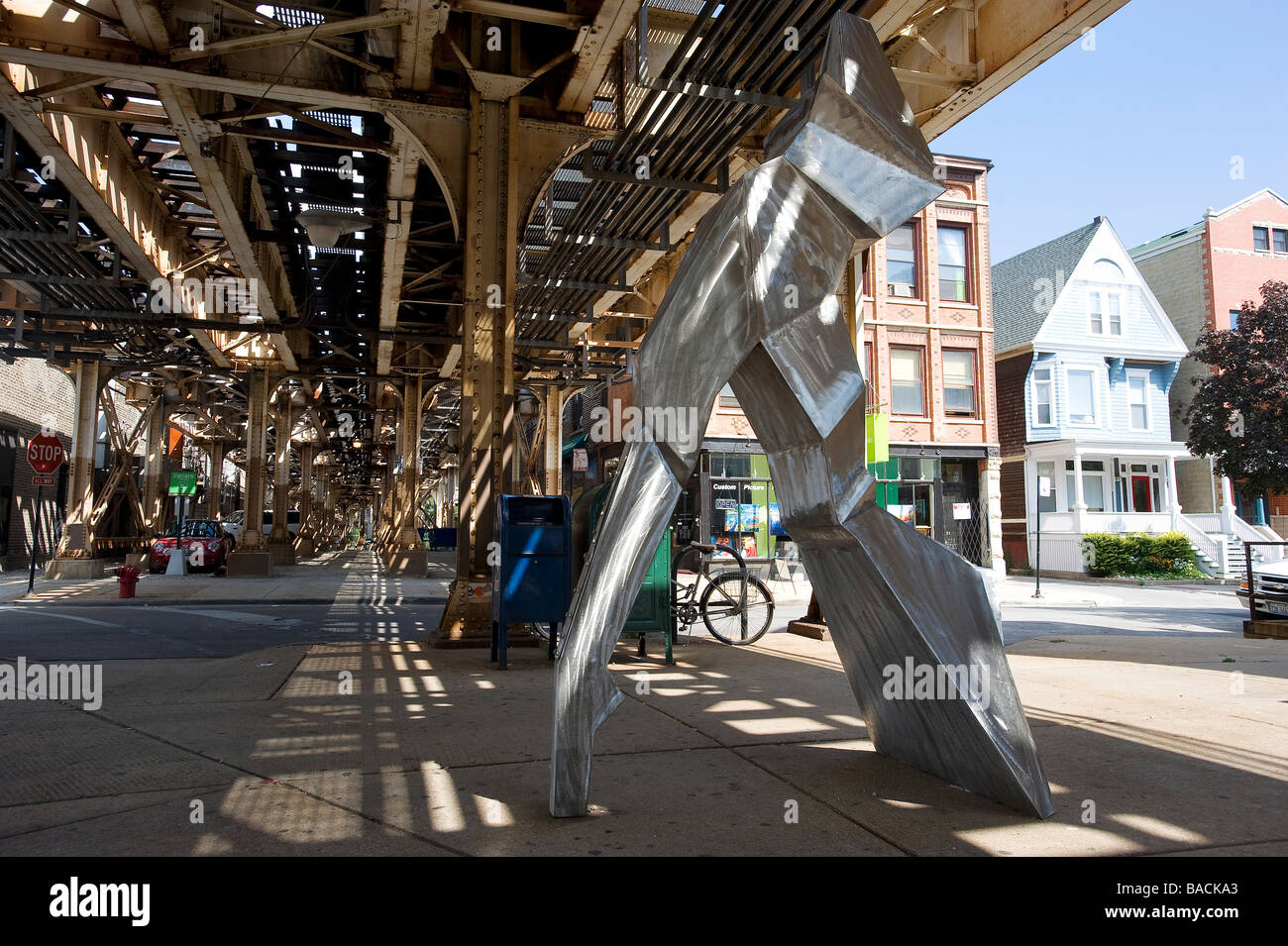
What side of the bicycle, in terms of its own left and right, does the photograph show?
left

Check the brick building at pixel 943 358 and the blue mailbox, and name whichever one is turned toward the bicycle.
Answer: the brick building

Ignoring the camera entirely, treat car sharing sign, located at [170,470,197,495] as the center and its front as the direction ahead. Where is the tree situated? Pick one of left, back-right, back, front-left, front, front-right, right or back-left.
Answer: front-left

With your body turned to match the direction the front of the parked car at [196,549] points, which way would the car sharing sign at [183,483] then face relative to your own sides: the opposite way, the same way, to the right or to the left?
the same way

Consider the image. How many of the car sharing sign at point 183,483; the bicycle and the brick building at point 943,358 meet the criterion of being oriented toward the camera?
2

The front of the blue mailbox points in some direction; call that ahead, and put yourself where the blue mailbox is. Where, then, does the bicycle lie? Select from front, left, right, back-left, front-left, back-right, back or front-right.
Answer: back-left

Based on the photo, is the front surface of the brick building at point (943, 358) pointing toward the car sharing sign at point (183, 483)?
no

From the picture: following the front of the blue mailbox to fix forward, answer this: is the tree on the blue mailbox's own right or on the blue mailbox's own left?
on the blue mailbox's own left

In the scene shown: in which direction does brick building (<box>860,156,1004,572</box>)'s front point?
toward the camera

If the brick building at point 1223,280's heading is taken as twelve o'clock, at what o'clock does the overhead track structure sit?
The overhead track structure is roughly at 2 o'clock from the brick building.

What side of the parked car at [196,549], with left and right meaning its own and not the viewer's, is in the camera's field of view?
front

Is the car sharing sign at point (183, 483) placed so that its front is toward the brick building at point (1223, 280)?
no

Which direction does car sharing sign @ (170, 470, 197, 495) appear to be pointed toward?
toward the camera
